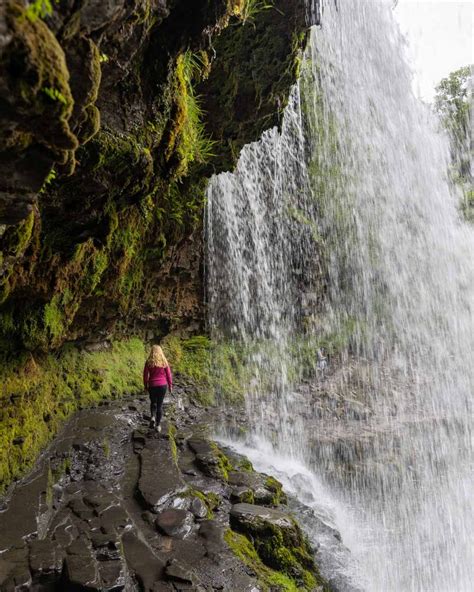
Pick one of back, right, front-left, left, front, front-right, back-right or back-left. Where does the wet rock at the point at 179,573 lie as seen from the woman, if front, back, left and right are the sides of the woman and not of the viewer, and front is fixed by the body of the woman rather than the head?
back

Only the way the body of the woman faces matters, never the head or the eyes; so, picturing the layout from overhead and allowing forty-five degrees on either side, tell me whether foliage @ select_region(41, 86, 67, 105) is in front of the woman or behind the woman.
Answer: behind

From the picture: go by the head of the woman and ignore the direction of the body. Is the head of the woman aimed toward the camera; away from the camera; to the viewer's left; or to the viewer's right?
away from the camera

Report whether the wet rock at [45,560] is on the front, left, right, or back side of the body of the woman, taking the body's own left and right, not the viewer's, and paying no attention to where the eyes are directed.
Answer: back

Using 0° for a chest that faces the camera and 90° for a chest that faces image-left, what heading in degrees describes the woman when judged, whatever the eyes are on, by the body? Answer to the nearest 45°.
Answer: approximately 180°

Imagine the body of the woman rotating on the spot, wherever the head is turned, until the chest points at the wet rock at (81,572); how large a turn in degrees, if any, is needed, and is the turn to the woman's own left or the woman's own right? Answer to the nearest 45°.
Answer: approximately 180°

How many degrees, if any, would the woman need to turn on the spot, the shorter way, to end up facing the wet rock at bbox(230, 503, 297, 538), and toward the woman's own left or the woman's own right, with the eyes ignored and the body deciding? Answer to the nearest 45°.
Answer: approximately 135° to the woman's own right

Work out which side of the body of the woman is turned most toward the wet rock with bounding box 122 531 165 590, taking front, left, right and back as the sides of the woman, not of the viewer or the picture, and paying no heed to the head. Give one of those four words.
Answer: back
